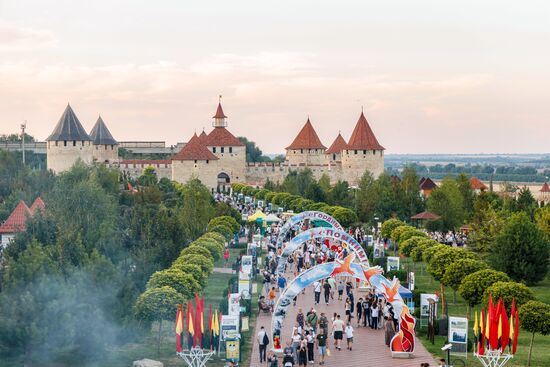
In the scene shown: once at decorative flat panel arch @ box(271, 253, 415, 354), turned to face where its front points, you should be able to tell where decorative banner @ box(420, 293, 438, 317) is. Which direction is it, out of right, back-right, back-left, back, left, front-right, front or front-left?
back-left

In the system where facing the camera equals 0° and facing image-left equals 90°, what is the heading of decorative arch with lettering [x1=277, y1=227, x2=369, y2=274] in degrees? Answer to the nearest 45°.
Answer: approximately 0°

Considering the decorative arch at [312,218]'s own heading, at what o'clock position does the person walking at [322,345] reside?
The person walking is roughly at 12 o'clock from the decorative arch.

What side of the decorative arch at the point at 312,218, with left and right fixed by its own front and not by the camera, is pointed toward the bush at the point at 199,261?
front

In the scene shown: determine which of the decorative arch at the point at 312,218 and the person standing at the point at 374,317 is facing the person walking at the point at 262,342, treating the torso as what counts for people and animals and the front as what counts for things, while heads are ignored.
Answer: the decorative arch

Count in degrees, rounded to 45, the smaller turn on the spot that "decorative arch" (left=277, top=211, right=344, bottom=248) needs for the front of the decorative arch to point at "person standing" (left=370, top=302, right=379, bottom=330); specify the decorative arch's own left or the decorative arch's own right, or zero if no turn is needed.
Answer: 0° — it already faces them

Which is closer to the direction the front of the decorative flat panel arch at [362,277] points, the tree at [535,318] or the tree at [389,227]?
the tree at [535,318]

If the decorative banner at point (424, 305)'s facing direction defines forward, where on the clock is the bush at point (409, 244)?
The bush is roughly at 6 o'clock from the decorative banner.
